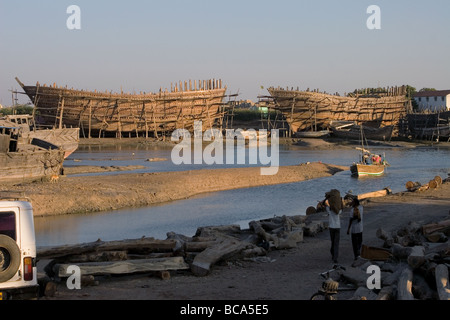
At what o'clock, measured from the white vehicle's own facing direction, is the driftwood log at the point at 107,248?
The driftwood log is roughly at 1 o'clock from the white vehicle.

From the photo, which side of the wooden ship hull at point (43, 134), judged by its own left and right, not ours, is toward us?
right

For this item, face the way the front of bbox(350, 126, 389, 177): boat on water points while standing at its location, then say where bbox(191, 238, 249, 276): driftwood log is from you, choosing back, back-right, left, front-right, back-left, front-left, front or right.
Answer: front-left

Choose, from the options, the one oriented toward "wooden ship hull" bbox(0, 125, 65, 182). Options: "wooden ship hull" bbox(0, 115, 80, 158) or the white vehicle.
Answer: the white vehicle

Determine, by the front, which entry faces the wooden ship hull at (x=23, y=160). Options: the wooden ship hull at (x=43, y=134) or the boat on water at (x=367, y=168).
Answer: the boat on water

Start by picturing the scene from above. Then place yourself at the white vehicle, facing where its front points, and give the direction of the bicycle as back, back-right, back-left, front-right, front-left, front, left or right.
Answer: right

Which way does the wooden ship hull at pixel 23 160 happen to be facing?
to the viewer's right

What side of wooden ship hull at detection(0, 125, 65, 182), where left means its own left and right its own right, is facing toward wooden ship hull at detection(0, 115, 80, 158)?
left

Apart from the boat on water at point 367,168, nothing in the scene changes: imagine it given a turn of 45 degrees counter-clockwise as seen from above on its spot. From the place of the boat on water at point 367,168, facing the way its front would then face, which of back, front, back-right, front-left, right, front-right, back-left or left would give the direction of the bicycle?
front

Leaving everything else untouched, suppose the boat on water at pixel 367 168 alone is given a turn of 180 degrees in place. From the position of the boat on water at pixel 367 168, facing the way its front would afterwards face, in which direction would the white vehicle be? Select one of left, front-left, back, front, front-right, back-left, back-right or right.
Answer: back-right

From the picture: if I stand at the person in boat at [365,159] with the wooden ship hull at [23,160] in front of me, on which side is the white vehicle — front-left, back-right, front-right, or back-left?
front-left

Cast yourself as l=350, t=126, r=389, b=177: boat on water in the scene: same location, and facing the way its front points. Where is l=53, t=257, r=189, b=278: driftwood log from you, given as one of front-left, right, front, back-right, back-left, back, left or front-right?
front-left

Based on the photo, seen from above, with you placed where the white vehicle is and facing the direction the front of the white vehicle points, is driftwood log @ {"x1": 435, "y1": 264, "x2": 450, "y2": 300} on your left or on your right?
on your right

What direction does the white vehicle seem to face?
away from the camera
